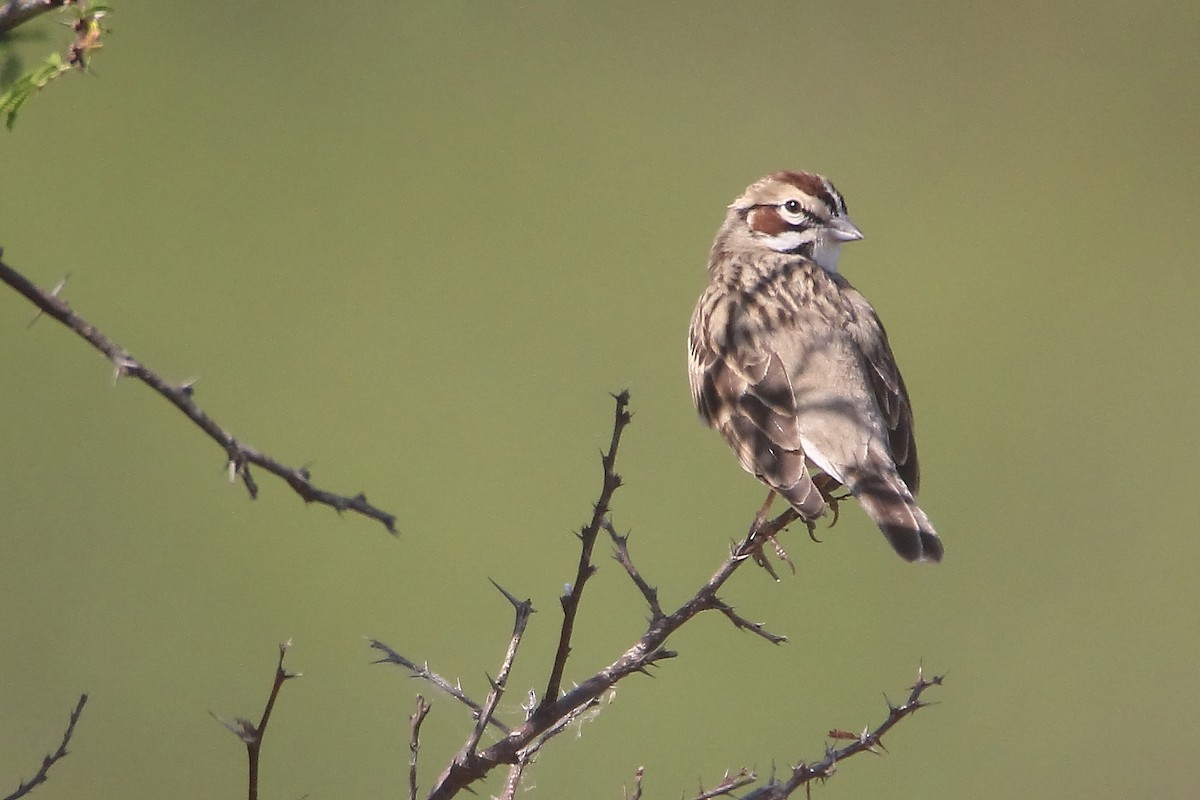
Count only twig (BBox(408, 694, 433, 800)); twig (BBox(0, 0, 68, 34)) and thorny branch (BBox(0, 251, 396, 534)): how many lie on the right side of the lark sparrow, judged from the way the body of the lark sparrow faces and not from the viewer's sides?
0

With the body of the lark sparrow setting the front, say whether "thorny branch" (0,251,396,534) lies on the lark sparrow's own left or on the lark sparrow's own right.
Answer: on the lark sparrow's own left

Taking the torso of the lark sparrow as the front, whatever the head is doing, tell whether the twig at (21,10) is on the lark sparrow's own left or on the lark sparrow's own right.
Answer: on the lark sparrow's own left

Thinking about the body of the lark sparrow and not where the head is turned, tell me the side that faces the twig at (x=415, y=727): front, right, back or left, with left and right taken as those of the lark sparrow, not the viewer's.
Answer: left

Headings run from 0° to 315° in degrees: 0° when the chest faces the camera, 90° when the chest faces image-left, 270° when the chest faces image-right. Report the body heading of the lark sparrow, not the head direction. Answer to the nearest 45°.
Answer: approximately 135°
